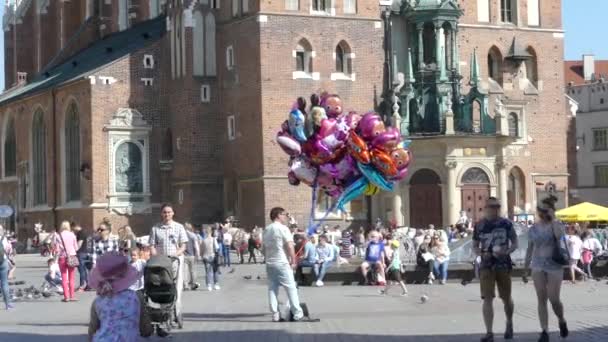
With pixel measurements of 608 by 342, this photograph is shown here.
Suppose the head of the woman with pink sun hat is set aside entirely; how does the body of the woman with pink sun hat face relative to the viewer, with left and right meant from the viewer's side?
facing away from the viewer

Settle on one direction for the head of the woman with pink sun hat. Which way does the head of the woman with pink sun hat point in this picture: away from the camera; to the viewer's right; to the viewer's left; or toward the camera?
away from the camera

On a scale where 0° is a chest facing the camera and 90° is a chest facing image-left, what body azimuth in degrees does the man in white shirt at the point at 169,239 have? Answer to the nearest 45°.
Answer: approximately 0°

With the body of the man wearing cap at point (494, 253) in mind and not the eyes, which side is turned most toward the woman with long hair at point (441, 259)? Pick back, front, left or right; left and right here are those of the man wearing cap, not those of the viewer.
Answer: back

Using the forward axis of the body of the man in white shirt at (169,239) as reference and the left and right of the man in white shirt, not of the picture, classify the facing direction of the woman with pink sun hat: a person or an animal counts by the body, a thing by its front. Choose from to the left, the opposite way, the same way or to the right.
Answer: the opposite way

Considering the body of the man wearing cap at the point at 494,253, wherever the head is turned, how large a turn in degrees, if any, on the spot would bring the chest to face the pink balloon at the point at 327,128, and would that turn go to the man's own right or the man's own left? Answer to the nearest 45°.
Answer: approximately 135° to the man's own right
